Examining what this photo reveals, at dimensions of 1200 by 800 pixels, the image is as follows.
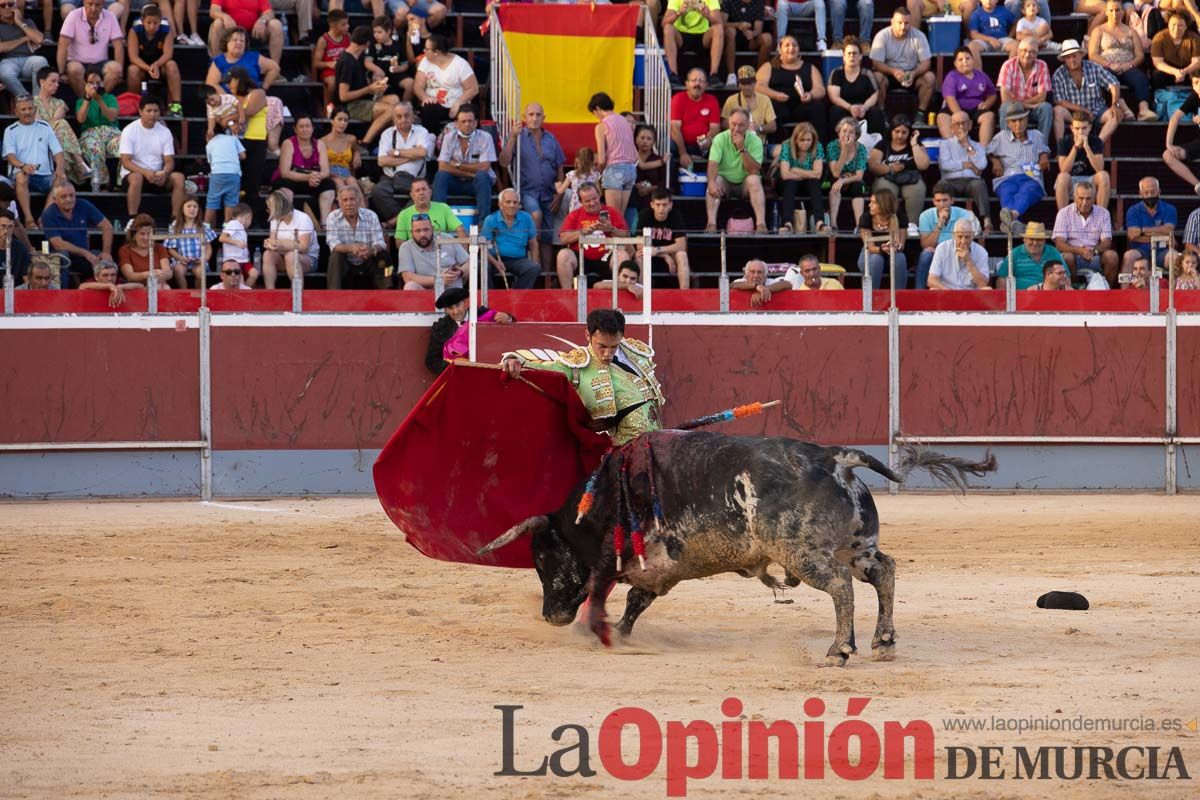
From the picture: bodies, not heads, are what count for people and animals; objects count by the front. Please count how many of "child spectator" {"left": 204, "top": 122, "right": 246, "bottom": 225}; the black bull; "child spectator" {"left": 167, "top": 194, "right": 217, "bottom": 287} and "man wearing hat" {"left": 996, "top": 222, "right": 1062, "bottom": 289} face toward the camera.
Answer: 2

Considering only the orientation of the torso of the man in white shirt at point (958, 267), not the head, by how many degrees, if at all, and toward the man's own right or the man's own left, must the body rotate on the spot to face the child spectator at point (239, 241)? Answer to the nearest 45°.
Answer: approximately 90° to the man's own right

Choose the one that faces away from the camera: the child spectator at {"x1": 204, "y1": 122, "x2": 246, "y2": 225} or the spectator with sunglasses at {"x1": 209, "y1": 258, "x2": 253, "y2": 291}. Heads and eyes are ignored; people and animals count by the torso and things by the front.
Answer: the child spectator

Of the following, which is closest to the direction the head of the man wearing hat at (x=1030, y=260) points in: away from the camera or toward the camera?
toward the camera

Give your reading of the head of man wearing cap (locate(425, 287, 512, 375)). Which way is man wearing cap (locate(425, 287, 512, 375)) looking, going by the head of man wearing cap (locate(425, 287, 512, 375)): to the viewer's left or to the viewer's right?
to the viewer's right

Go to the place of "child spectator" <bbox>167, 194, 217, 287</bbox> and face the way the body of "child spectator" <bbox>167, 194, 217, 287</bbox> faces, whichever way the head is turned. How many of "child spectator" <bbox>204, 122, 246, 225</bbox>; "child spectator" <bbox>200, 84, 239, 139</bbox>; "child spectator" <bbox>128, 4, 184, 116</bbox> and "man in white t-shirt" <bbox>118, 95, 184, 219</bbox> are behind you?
4

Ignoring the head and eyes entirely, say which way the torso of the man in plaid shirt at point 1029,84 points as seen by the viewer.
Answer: toward the camera

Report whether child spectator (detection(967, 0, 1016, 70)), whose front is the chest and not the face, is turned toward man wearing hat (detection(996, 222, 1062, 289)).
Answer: yes

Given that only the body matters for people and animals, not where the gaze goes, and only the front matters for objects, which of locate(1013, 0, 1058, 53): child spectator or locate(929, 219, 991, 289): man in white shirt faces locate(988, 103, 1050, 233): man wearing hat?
the child spectator

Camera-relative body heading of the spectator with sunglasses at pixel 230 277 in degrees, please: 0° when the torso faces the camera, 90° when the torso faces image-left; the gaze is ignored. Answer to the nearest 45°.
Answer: approximately 0°

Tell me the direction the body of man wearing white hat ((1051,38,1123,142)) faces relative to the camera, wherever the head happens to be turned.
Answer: toward the camera

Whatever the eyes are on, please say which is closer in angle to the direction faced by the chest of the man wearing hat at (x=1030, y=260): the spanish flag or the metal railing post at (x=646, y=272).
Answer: the metal railing post

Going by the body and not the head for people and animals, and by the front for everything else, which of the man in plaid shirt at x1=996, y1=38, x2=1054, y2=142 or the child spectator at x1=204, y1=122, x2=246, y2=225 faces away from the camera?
the child spectator

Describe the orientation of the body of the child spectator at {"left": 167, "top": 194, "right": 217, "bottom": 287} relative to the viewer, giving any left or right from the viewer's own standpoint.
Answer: facing the viewer

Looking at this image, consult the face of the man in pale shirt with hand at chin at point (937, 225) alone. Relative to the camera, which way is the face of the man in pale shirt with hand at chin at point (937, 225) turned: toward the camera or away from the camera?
toward the camera
